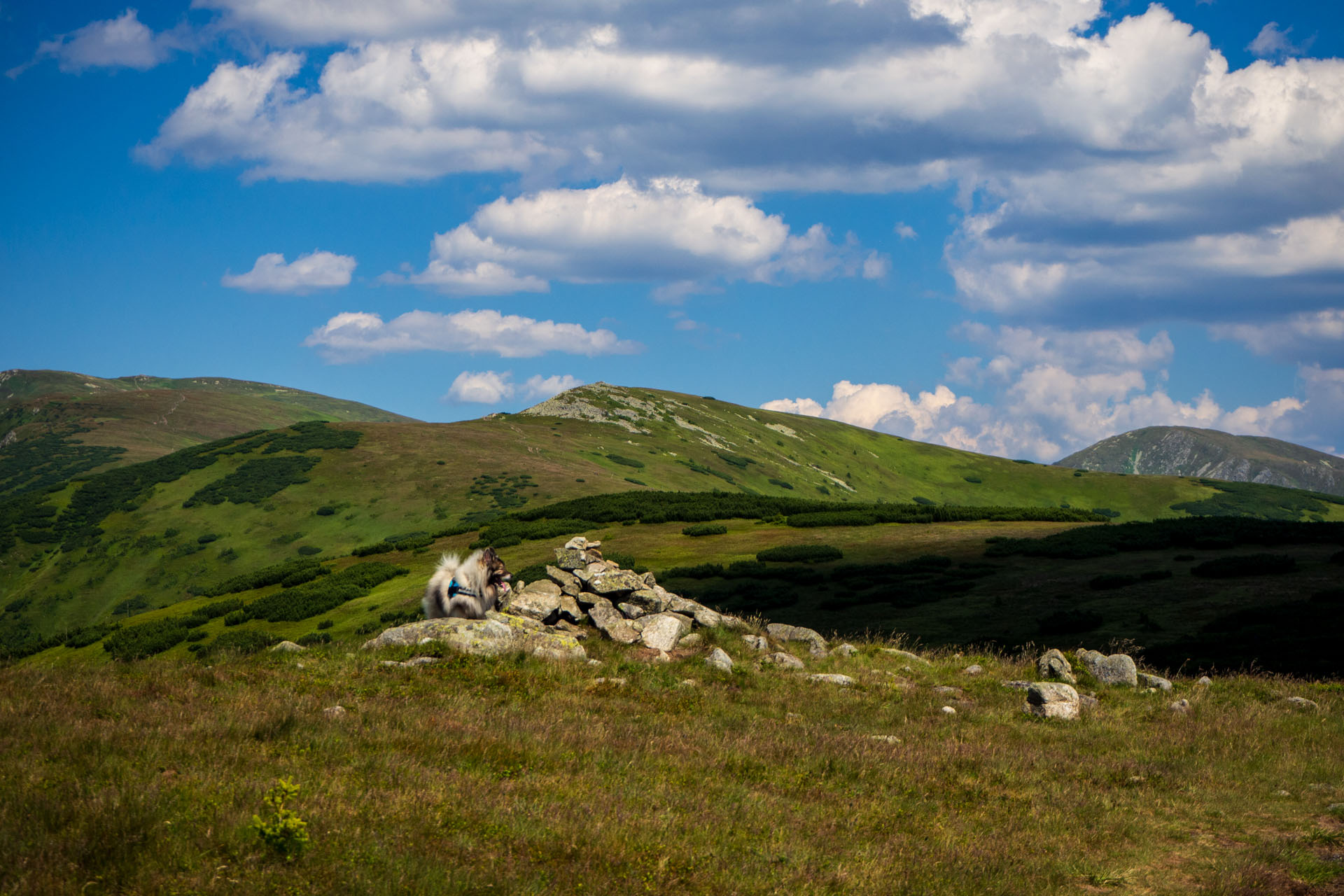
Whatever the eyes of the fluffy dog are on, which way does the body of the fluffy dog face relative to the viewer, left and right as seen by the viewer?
facing to the right of the viewer

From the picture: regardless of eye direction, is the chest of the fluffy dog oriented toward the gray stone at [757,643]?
yes

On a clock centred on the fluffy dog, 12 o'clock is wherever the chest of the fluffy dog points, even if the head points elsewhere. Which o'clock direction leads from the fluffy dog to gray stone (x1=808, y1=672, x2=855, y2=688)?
The gray stone is roughly at 1 o'clock from the fluffy dog.

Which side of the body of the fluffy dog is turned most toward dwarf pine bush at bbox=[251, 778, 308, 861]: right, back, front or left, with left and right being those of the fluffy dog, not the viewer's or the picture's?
right
